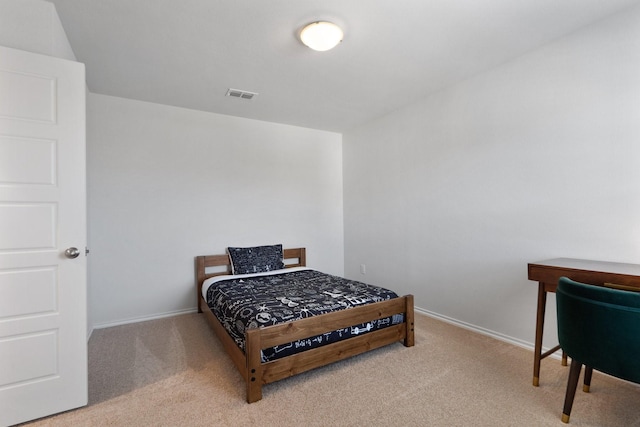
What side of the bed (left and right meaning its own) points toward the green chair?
front

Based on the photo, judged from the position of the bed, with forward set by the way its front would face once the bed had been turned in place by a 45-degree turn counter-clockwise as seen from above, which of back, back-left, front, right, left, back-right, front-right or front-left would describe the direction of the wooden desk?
front

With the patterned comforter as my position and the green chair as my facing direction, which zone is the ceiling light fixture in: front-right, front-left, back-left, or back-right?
front-right

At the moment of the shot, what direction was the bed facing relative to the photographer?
facing the viewer and to the right of the viewer
